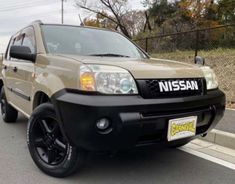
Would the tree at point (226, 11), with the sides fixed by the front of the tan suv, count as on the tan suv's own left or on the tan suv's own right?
on the tan suv's own left

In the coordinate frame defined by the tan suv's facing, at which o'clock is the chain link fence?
The chain link fence is roughly at 8 o'clock from the tan suv.
